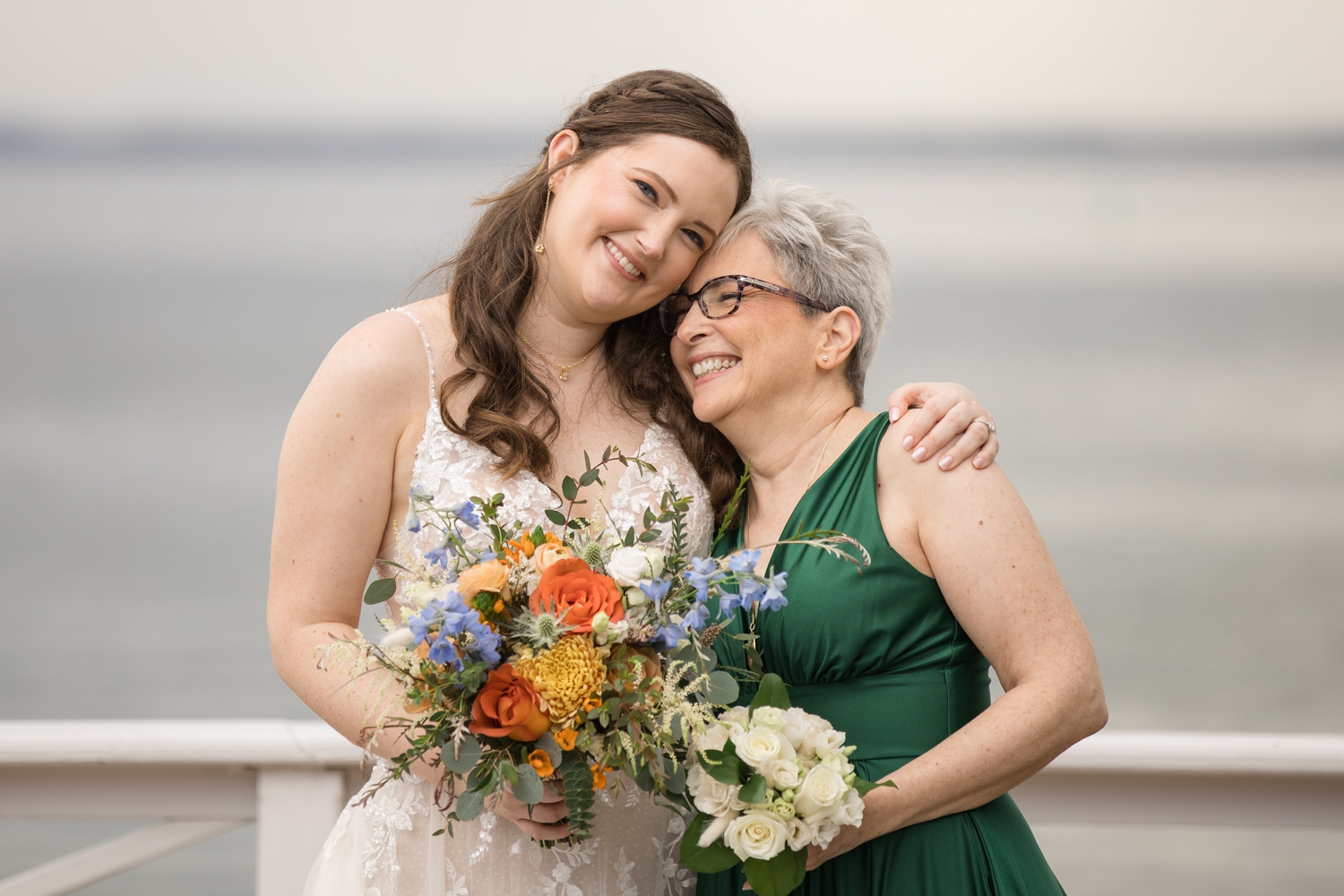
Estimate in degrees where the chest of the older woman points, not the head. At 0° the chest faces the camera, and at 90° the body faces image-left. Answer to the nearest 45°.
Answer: approximately 45°

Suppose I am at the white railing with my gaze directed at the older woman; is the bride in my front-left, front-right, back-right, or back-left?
front-right
